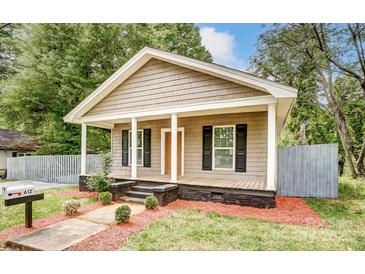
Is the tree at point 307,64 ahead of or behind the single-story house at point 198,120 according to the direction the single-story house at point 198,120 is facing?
behind

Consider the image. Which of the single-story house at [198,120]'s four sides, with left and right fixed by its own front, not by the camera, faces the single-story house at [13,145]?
right

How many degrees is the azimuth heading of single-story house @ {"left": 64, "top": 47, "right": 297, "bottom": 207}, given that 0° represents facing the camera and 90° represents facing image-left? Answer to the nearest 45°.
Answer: approximately 45°

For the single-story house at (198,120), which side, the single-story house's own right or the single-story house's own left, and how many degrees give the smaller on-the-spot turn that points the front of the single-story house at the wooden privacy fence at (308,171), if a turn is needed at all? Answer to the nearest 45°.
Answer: approximately 135° to the single-story house's own left

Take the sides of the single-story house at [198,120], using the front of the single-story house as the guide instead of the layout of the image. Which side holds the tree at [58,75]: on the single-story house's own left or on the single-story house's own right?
on the single-story house's own right

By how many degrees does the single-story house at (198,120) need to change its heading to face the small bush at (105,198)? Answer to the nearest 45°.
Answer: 0° — it already faces it

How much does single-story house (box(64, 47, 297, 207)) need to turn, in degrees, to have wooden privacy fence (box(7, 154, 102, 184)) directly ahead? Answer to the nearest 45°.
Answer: approximately 90° to its right
